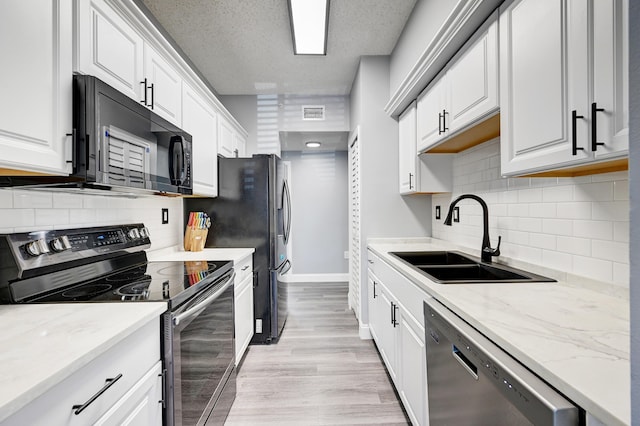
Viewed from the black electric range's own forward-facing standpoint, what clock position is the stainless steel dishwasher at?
The stainless steel dishwasher is roughly at 12 o'clock from the black electric range.

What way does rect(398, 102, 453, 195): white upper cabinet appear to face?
to the viewer's left

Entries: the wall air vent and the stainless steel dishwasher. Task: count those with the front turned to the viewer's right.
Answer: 0

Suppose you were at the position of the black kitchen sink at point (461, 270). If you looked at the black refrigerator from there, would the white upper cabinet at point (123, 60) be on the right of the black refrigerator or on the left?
left

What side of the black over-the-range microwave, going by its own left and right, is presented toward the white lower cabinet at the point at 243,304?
left

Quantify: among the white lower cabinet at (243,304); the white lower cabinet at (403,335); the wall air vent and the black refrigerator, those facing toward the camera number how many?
1

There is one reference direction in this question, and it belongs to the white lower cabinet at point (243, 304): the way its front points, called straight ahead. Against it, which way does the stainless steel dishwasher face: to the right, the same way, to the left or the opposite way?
the opposite way

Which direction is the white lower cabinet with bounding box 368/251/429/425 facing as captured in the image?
to the viewer's left

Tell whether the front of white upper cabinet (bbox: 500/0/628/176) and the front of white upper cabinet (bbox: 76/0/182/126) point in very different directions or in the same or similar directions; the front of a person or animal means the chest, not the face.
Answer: very different directions

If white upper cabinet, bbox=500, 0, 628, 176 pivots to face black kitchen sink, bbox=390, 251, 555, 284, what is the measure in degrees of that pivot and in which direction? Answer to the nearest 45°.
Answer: approximately 90° to its right

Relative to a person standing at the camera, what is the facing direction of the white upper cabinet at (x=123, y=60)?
facing the viewer and to the right of the viewer

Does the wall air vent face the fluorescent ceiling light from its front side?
yes

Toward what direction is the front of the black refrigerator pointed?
to the viewer's right
